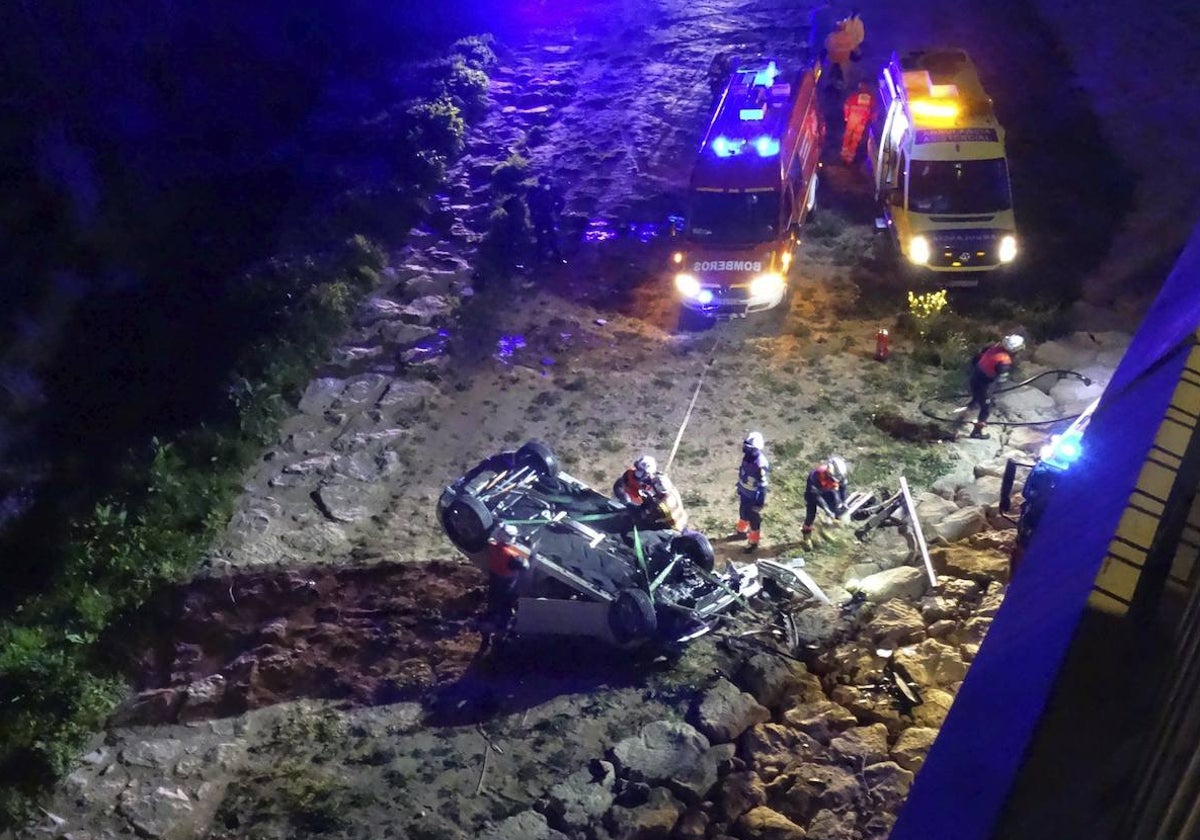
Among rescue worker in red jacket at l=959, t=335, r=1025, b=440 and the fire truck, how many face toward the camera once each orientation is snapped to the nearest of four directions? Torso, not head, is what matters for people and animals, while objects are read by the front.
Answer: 1

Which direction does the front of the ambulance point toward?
toward the camera

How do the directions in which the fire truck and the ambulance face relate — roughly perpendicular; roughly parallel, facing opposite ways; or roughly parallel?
roughly parallel

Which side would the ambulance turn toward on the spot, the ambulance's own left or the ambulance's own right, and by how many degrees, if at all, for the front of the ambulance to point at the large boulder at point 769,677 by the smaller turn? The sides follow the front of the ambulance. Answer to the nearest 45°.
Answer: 0° — it already faces it

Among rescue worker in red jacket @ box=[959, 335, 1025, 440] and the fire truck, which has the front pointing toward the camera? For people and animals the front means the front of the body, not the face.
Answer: the fire truck

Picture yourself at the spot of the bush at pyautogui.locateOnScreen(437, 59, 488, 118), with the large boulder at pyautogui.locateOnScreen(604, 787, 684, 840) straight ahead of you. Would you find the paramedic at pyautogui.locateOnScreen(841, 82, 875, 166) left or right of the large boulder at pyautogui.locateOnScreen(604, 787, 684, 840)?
left

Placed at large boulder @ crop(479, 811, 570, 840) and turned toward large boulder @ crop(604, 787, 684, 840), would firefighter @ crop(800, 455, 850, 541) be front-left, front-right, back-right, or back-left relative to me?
front-left

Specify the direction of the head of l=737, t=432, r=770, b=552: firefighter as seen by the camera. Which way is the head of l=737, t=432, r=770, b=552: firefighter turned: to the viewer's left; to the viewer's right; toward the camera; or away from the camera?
to the viewer's left

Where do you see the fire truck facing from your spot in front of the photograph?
facing the viewer

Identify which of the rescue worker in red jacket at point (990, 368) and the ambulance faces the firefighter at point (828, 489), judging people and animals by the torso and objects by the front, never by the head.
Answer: the ambulance

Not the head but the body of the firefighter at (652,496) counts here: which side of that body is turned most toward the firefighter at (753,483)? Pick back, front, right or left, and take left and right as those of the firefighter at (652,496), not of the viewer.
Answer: left

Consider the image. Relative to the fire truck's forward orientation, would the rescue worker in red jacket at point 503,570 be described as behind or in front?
in front
